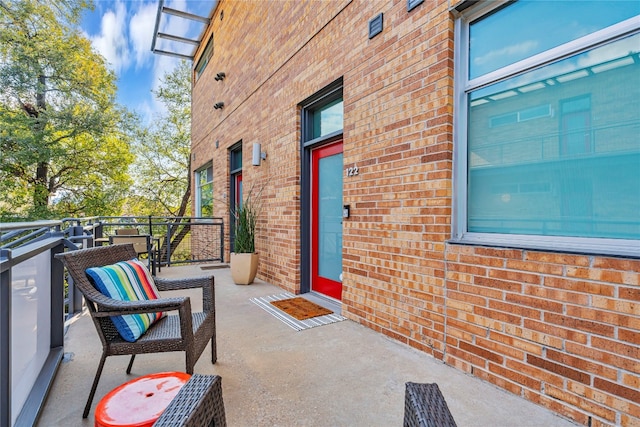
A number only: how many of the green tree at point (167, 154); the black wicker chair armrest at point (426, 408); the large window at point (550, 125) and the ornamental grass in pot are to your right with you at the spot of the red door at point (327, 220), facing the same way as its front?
2

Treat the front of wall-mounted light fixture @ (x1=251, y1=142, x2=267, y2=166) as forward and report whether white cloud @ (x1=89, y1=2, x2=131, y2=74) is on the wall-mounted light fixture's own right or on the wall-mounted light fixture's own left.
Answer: on the wall-mounted light fixture's own right

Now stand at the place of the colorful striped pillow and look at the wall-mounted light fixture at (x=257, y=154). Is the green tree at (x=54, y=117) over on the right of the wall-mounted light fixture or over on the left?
left

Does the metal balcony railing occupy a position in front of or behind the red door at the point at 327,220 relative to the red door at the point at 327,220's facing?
in front

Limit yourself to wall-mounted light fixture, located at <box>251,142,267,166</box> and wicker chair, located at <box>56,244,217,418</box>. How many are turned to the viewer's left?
1

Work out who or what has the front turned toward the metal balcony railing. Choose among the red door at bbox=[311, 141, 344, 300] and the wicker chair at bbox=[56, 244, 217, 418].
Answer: the red door

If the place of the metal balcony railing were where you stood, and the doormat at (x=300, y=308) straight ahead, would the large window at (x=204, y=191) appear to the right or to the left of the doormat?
left

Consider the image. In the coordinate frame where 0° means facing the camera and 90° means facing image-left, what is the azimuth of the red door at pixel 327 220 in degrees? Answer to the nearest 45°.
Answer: approximately 45°

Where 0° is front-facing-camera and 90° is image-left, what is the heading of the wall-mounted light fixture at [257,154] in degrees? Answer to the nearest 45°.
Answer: approximately 90°

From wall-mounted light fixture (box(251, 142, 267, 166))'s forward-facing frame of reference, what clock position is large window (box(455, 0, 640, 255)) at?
The large window is roughly at 8 o'clock from the wall-mounted light fixture.
